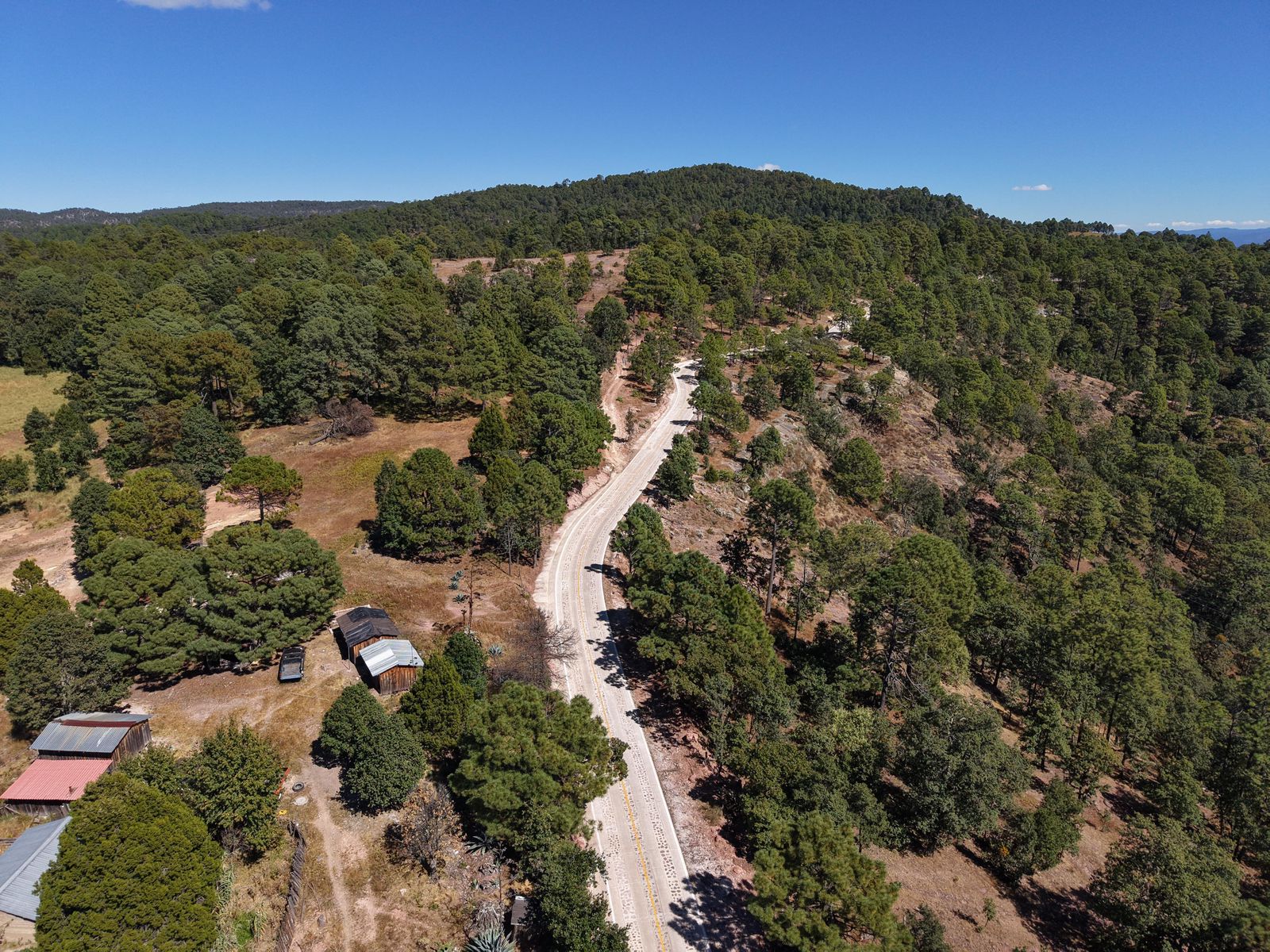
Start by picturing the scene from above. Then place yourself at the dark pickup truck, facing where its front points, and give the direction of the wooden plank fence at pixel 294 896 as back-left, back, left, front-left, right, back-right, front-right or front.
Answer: back

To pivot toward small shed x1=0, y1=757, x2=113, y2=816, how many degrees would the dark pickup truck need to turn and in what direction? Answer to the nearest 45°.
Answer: approximately 135° to its left

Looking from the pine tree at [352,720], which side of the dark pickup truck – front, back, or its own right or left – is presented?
back

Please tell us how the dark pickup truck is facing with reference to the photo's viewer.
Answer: facing away from the viewer

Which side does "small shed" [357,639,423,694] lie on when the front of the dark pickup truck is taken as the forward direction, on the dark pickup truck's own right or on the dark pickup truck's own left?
on the dark pickup truck's own right

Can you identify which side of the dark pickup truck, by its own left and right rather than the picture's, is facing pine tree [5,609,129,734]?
left

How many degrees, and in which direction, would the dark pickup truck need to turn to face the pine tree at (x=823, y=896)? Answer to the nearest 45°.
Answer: approximately 135° to its right

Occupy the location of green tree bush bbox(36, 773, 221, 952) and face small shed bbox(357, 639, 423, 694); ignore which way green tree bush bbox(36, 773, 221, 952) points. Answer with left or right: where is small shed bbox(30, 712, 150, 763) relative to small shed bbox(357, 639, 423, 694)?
left

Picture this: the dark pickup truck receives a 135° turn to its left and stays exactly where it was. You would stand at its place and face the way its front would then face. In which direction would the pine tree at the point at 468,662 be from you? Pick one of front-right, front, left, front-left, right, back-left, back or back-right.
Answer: left
